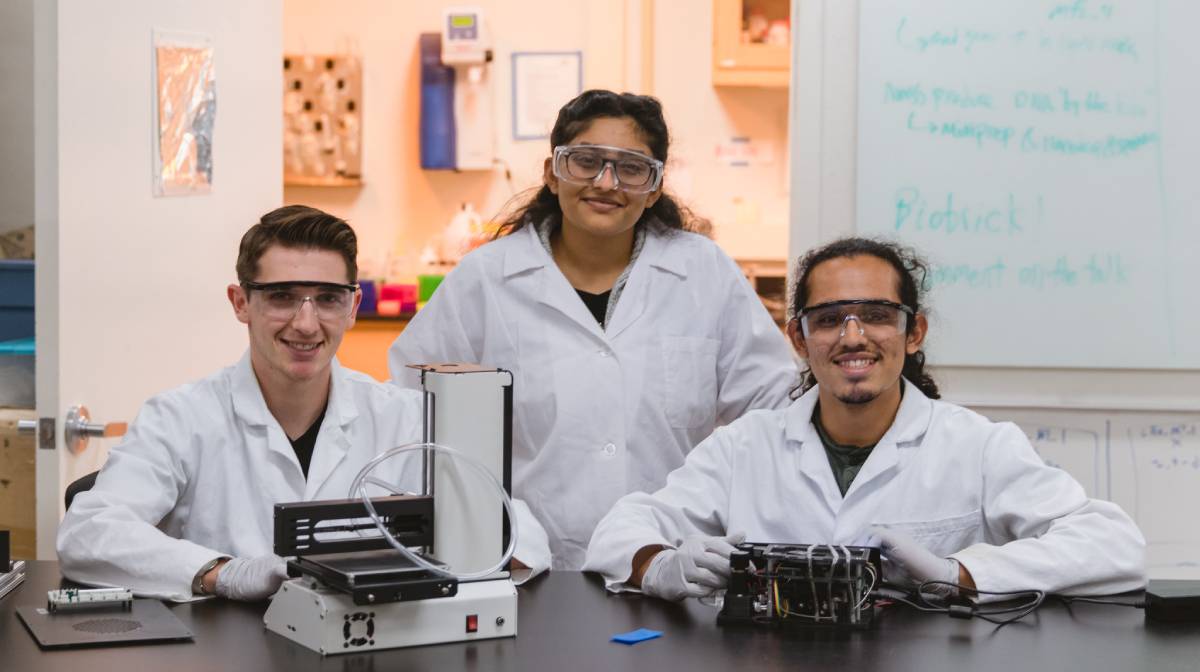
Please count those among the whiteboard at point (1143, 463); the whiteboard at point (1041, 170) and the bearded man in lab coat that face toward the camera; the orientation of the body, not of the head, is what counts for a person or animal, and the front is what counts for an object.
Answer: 3

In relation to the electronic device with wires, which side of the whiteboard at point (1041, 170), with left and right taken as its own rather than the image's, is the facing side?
front

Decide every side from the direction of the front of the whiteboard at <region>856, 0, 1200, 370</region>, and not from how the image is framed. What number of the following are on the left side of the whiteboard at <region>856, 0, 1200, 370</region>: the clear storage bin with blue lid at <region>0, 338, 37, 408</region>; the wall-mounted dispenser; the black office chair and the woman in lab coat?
0

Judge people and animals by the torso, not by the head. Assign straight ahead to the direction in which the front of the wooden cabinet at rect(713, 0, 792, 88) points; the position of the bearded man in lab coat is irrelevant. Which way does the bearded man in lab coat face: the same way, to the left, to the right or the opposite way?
the same way

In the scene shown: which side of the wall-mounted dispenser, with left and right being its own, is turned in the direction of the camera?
front

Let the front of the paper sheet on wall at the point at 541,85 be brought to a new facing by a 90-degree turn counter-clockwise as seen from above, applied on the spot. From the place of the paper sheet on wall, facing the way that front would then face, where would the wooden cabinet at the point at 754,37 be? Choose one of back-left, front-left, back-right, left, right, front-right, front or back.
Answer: front-right

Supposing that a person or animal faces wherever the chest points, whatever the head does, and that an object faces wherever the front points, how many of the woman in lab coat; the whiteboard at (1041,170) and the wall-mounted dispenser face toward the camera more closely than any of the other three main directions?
3

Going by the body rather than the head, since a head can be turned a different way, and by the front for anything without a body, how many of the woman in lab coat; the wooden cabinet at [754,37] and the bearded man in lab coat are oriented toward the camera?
3

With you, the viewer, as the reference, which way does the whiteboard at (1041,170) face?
facing the viewer

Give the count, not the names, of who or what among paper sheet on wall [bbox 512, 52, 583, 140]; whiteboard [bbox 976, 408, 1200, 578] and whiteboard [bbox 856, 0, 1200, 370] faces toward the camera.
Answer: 3

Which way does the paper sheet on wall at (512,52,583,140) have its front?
toward the camera

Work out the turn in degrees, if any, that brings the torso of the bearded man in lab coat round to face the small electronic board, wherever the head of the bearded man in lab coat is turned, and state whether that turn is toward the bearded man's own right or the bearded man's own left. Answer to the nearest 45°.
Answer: approximately 45° to the bearded man's own right

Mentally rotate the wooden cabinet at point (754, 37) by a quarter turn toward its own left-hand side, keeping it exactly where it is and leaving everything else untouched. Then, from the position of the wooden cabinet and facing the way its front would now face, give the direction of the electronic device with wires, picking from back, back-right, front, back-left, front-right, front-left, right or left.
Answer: right

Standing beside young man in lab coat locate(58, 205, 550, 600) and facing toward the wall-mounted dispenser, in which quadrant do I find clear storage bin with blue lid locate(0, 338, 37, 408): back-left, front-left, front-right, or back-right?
front-left

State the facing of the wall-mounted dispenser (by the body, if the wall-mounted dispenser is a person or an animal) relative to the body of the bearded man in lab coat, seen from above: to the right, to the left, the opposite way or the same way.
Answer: the same way

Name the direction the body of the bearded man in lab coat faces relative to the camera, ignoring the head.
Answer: toward the camera

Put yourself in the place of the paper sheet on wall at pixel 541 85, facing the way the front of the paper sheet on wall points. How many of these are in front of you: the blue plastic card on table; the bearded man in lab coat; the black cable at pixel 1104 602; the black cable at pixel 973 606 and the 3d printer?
5

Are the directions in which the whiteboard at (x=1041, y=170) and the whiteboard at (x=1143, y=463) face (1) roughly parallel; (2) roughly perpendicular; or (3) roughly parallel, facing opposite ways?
roughly parallel

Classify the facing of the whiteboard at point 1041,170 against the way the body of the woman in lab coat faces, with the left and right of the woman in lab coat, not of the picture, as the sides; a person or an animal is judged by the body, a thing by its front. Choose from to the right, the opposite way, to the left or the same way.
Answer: the same way

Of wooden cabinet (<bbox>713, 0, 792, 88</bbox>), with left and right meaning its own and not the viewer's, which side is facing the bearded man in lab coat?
front

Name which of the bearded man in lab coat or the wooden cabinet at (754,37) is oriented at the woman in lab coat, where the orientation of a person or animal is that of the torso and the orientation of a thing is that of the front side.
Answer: the wooden cabinet

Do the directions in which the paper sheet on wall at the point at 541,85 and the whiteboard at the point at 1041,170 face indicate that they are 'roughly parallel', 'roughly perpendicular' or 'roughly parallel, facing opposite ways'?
roughly parallel

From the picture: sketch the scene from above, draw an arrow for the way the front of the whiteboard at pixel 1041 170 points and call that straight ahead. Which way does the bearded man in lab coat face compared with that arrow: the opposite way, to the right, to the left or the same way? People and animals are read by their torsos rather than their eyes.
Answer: the same way

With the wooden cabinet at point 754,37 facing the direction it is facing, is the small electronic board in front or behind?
in front
